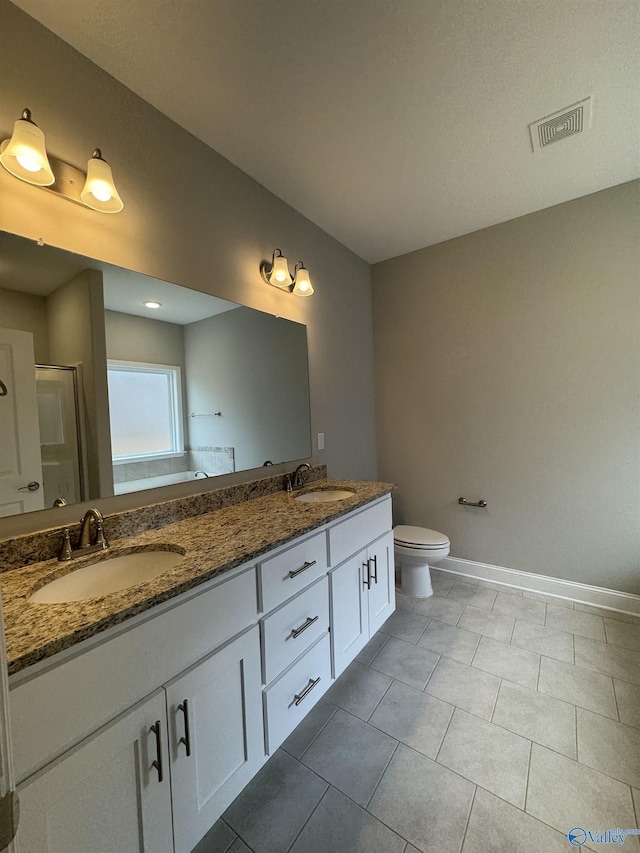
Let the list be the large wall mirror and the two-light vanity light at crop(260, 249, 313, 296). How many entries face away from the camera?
0

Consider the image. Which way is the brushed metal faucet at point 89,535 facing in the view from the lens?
facing the viewer and to the right of the viewer

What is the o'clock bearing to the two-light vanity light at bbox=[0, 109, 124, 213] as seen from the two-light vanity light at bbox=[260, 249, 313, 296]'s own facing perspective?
the two-light vanity light at bbox=[0, 109, 124, 213] is roughly at 3 o'clock from the two-light vanity light at bbox=[260, 249, 313, 296].

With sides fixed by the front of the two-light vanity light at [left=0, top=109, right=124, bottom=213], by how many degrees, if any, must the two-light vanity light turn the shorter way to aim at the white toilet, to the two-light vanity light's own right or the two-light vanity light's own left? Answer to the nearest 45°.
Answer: approximately 45° to the two-light vanity light's own left
